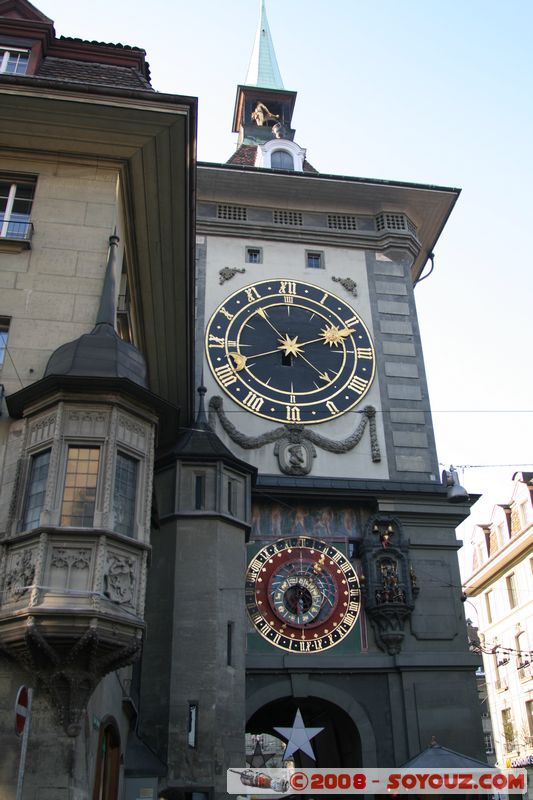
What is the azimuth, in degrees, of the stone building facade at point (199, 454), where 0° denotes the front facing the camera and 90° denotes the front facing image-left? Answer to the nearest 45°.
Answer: approximately 0°

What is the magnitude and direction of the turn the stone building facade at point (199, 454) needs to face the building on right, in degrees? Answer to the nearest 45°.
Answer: approximately 135° to its left
